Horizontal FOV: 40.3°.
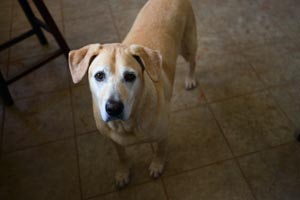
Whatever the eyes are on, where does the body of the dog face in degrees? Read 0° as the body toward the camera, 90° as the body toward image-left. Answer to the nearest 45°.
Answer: approximately 45°
